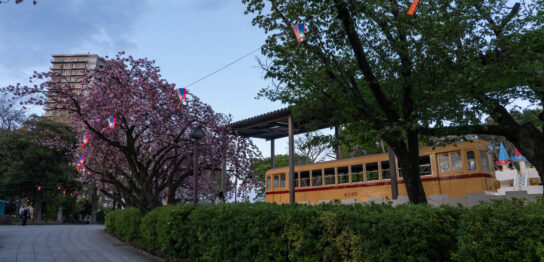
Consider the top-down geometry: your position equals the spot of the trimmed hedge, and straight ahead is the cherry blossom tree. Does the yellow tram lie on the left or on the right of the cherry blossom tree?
right
